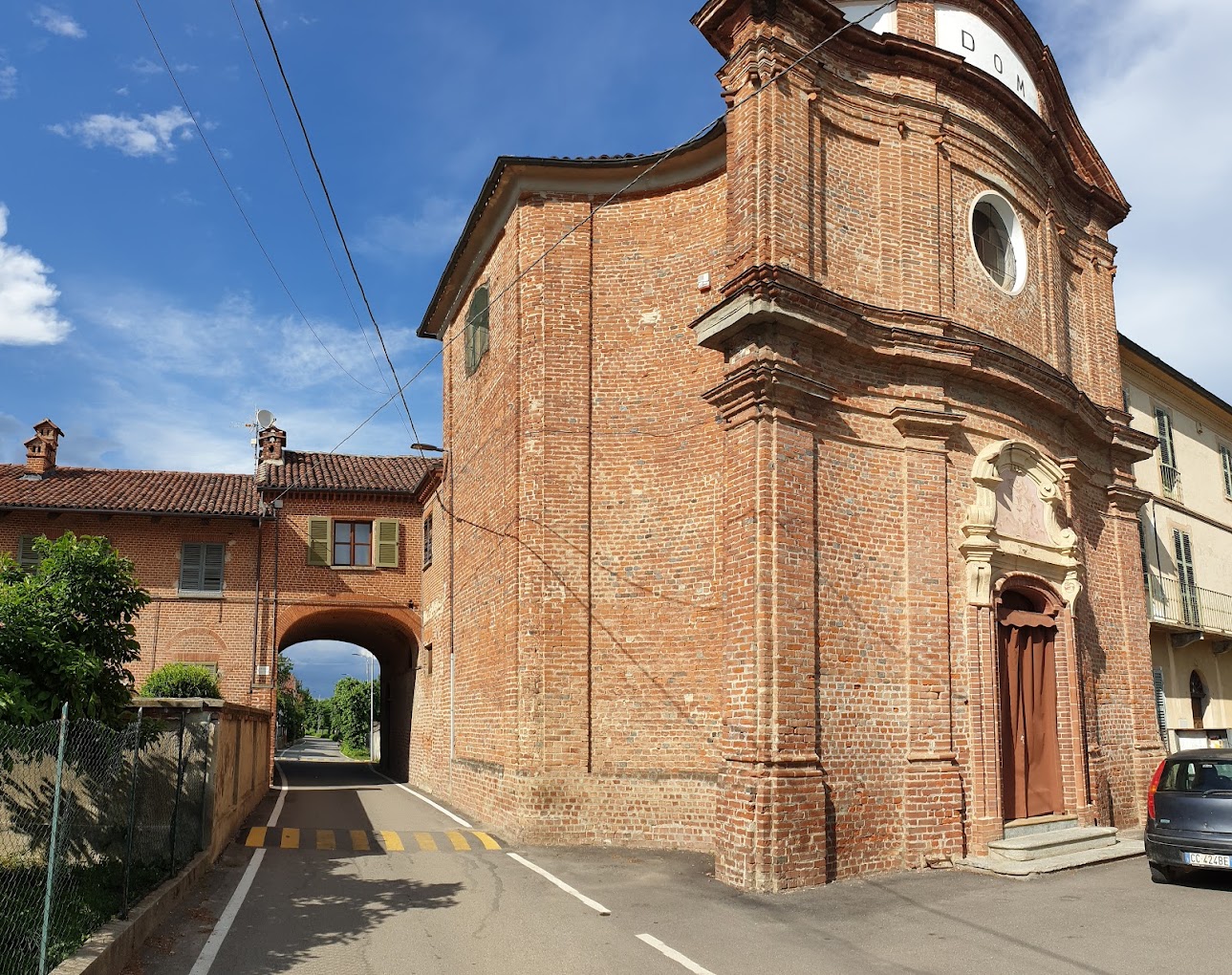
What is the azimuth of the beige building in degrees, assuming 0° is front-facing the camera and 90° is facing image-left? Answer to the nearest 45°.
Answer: approximately 315°

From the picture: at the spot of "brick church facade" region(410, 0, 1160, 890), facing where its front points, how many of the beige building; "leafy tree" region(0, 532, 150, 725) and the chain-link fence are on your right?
2

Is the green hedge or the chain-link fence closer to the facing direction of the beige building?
the chain-link fence

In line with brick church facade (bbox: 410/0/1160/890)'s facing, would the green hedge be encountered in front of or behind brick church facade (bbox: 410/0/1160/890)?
behind

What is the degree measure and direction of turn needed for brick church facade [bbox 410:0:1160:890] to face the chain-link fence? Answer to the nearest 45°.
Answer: approximately 90° to its right

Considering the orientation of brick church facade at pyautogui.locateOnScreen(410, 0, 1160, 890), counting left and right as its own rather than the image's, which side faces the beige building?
left

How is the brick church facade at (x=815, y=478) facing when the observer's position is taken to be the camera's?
facing the viewer and to the right of the viewer

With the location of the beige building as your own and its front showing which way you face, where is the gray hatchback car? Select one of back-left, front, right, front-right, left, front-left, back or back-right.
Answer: front-right

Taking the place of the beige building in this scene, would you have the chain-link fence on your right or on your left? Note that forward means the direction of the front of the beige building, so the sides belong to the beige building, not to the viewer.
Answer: on your right

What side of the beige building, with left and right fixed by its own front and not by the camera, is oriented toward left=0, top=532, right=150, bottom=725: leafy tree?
right

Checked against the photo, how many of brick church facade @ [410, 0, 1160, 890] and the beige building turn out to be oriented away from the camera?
0

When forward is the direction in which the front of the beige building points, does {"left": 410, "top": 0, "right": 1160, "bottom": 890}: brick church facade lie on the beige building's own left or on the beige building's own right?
on the beige building's own right

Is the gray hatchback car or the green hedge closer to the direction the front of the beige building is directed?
the gray hatchback car
